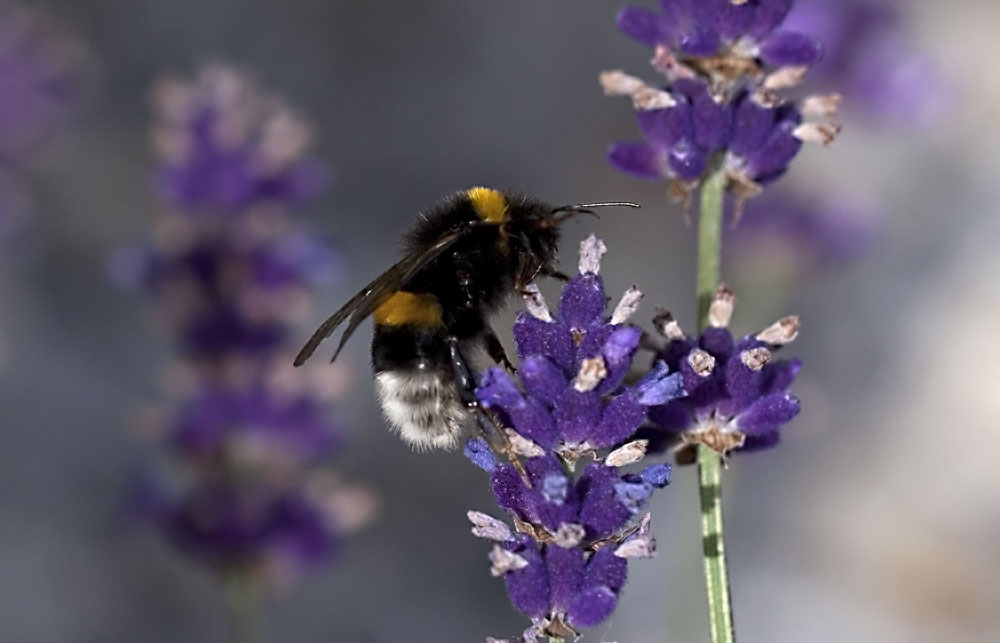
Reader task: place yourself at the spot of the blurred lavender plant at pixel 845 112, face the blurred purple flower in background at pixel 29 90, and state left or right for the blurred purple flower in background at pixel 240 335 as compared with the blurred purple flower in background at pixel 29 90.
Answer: left

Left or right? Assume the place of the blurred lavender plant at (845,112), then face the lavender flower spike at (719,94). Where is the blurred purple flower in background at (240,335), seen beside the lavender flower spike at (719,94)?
right

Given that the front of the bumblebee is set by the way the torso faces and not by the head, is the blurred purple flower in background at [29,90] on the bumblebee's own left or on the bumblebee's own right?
on the bumblebee's own left

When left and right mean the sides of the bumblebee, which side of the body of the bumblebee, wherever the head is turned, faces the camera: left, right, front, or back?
right

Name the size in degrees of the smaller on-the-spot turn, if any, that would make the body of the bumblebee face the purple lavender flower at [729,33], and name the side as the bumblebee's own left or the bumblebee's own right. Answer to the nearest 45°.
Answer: approximately 45° to the bumblebee's own right

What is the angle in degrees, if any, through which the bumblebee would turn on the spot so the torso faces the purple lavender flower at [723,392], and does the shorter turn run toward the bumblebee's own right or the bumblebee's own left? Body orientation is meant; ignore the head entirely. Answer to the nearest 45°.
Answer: approximately 45° to the bumblebee's own right

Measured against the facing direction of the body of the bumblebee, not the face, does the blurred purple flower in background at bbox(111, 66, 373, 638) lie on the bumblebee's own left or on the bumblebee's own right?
on the bumblebee's own left
